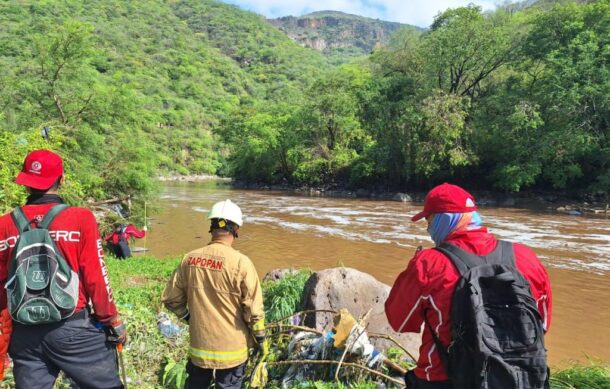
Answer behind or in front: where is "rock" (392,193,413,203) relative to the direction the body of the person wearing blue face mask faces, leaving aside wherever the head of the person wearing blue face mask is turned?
in front

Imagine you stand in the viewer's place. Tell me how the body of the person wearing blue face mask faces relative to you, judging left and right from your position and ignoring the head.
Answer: facing away from the viewer and to the left of the viewer

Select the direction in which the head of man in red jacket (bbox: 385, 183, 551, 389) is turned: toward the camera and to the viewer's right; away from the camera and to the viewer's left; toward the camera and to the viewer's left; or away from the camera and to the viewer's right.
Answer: away from the camera and to the viewer's left

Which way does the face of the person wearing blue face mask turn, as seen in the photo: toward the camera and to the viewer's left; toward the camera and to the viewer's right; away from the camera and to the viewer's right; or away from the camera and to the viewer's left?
away from the camera and to the viewer's left

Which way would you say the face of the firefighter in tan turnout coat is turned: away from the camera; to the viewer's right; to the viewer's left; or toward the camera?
away from the camera

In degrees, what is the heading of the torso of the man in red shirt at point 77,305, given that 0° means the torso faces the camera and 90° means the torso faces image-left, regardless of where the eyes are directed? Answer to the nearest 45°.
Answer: approximately 180°
